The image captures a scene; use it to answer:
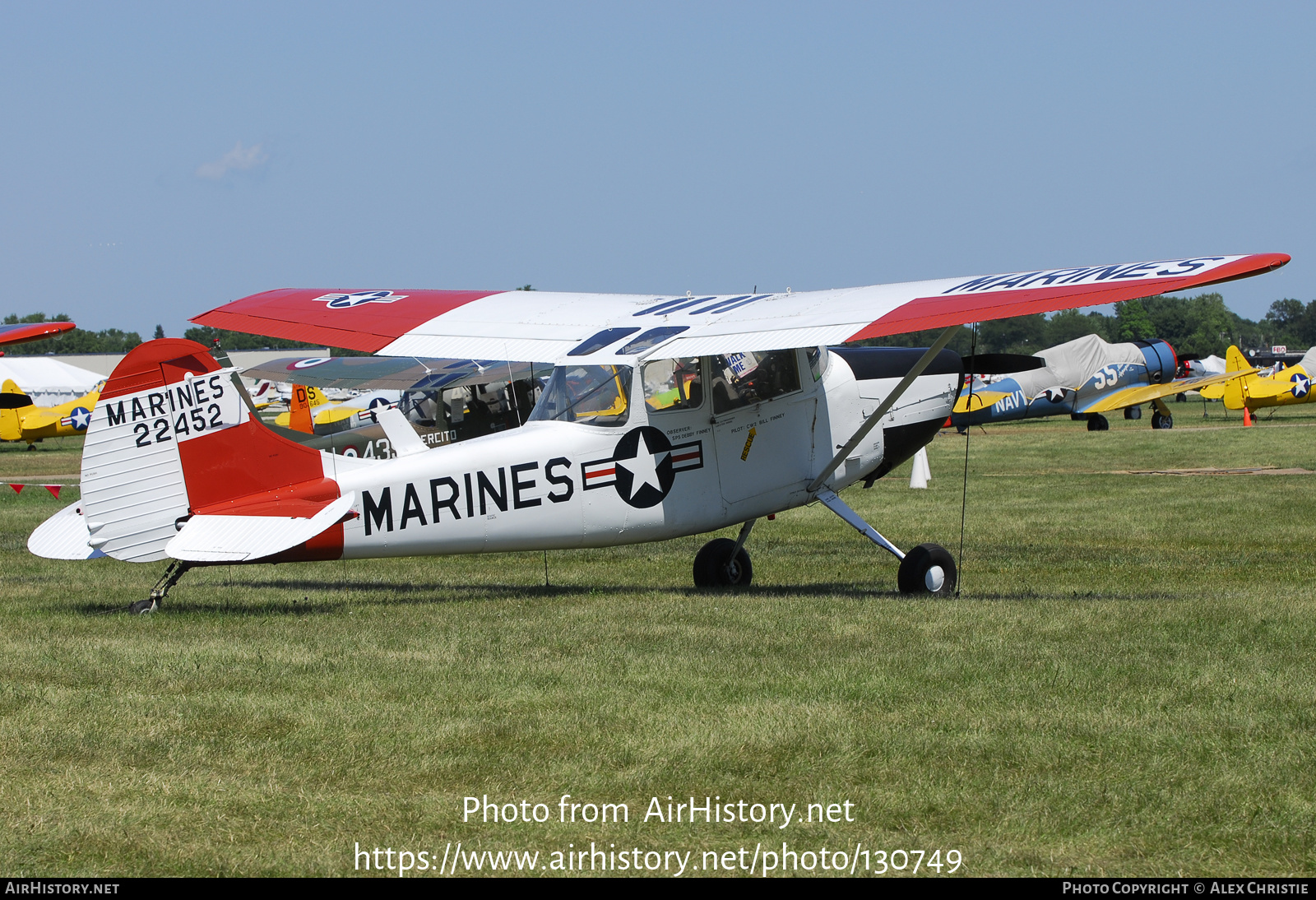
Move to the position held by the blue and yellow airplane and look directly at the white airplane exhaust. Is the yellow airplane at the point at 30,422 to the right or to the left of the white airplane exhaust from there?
right

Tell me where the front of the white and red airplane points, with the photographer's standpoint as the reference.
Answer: facing away from the viewer and to the right of the viewer

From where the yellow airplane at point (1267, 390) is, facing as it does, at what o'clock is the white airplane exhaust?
The white airplane exhaust is roughly at 5 o'clock from the yellow airplane.

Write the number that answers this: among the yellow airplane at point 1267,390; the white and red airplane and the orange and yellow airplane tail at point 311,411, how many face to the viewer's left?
0

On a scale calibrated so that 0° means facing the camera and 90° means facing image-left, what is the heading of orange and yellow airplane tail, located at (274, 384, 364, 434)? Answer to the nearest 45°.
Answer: approximately 225°

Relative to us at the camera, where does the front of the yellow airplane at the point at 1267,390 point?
facing away from the viewer and to the right of the viewer

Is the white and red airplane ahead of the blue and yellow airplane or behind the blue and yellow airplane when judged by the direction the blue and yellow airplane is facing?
behind

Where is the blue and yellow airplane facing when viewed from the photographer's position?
facing away from the viewer and to the right of the viewer

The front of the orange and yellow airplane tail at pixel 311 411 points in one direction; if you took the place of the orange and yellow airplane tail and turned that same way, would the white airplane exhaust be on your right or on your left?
on your right

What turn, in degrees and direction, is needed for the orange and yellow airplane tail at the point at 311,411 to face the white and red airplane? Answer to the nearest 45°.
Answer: approximately 135° to its right

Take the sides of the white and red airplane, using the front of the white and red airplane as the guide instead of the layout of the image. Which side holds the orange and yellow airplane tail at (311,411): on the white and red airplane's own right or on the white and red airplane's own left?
on the white and red airplane's own left

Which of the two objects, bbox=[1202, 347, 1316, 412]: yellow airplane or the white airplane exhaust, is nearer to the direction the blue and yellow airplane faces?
the yellow airplane
